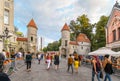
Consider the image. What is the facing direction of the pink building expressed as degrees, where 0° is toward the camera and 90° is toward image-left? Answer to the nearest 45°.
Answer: approximately 45°
